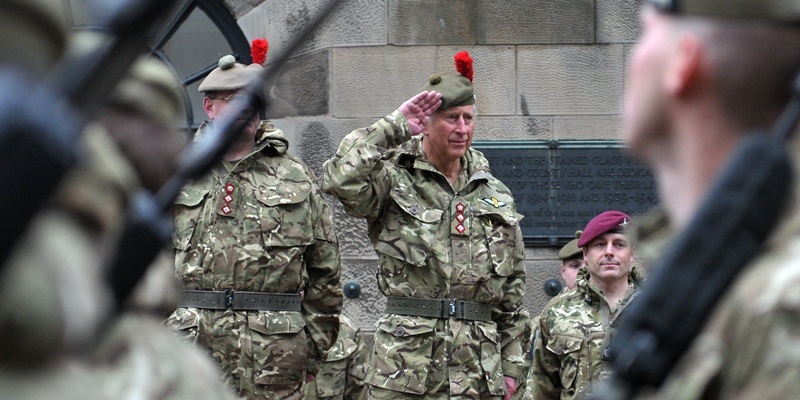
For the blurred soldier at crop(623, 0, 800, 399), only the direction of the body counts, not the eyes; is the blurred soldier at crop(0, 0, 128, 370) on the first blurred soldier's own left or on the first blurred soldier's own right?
on the first blurred soldier's own left

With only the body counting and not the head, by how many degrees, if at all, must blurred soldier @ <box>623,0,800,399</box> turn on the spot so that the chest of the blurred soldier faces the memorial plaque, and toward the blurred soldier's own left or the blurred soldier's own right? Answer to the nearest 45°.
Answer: approximately 45° to the blurred soldier's own right

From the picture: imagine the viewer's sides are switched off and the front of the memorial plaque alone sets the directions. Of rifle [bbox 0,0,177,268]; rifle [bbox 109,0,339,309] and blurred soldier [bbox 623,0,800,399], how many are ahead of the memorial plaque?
3

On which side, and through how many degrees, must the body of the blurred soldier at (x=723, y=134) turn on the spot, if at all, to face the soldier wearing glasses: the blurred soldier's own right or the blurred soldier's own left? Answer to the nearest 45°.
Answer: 0° — they already face them

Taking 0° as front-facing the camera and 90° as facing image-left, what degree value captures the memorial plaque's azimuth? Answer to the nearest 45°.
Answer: approximately 0°

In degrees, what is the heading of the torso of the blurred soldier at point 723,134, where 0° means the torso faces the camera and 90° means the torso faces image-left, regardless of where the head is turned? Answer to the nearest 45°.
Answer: approximately 135°

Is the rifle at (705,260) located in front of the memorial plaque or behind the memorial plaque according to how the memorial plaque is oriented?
in front

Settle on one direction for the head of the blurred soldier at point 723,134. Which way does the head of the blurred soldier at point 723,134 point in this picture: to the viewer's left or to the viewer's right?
to the viewer's left

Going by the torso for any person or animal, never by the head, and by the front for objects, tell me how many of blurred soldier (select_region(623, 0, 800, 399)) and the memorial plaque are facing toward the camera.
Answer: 1

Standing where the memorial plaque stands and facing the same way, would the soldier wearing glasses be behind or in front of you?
in front

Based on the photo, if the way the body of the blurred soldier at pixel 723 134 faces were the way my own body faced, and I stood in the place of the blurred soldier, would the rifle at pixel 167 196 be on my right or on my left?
on my left

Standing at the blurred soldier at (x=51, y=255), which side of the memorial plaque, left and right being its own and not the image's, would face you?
front
